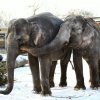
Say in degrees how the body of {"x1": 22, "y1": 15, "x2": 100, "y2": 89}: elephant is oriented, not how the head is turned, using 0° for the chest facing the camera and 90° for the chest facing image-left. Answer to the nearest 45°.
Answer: approximately 90°

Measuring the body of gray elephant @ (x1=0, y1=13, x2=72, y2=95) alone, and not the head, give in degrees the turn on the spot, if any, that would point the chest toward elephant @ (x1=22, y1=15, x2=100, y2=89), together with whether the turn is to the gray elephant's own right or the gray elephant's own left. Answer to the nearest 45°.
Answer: approximately 180°

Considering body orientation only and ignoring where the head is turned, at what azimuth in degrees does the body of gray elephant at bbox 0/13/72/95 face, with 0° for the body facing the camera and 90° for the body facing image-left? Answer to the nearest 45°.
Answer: approximately 45°

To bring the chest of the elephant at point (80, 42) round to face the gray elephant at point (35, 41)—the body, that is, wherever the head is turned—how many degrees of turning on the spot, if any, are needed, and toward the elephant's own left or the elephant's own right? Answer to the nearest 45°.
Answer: approximately 45° to the elephant's own right
